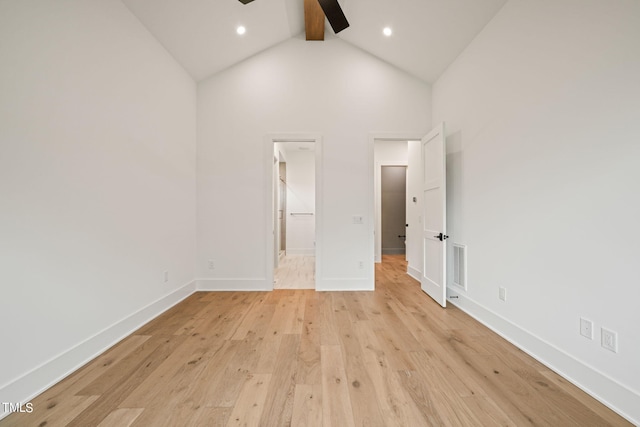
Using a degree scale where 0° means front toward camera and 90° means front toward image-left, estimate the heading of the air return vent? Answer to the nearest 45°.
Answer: approximately 45°
